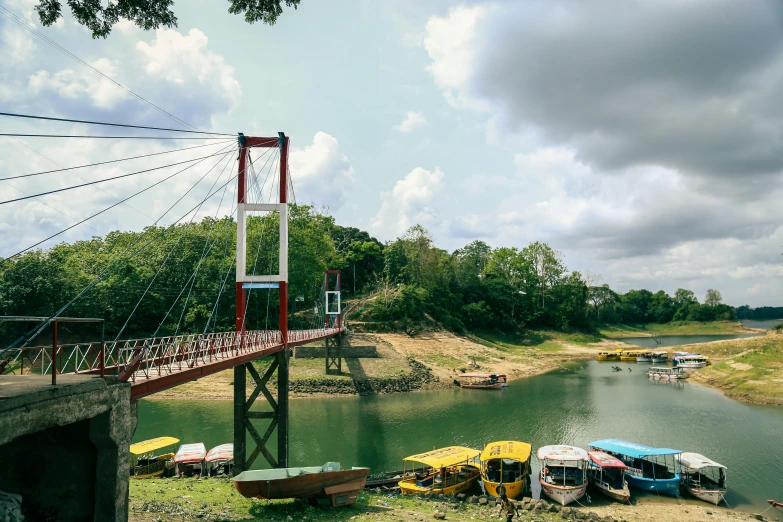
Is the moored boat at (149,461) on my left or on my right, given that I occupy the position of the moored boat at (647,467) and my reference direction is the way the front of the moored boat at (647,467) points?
on my right

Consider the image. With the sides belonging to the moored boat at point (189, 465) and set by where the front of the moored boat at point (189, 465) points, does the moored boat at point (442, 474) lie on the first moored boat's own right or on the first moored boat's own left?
on the first moored boat's own left

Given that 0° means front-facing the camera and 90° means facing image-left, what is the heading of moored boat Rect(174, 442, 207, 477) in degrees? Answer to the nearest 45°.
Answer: approximately 0°

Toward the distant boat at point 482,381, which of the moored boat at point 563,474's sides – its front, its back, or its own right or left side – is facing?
back

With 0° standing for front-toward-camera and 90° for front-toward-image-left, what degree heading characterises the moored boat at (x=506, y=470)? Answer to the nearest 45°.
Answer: approximately 0°

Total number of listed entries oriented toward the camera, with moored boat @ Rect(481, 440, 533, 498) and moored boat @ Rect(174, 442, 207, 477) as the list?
2

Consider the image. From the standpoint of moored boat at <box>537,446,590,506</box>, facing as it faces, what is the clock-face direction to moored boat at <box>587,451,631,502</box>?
moored boat at <box>587,451,631,502</box> is roughly at 8 o'clock from moored boat at <box>537,446,590,506</box>.

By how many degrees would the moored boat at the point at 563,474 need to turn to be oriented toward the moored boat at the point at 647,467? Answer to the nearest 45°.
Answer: approximately 135° to its left

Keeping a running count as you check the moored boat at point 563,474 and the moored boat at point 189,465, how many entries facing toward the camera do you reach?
2

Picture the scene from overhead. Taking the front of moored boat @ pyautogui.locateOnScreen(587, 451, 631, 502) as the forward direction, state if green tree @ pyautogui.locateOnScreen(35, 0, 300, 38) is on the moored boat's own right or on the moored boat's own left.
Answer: on the moored boat's own right

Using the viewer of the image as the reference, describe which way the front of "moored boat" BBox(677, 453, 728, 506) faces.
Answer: facing the viewer and to the right of the viewer

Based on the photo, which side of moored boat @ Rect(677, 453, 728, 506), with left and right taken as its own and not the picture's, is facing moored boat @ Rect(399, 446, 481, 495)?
right
